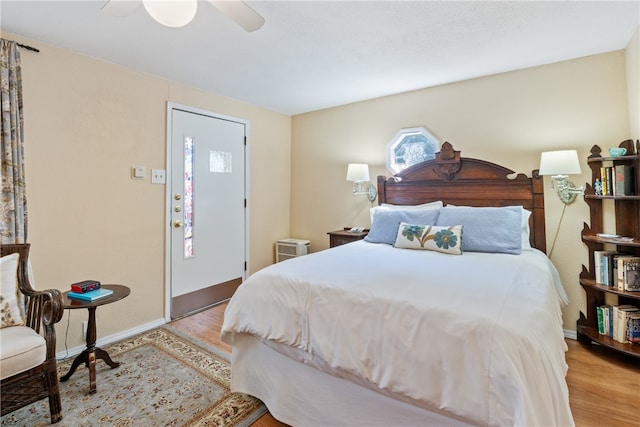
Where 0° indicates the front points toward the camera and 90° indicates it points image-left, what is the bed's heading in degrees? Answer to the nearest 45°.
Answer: approximately 45°

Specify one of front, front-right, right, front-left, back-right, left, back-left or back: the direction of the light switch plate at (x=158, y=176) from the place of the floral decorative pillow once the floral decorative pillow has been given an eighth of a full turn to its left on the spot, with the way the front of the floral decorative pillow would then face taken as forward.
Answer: back-right

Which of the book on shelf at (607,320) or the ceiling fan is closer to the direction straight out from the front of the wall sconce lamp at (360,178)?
the ceiling fan
